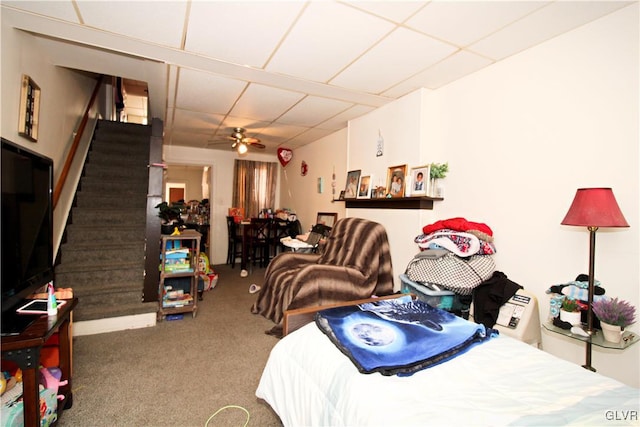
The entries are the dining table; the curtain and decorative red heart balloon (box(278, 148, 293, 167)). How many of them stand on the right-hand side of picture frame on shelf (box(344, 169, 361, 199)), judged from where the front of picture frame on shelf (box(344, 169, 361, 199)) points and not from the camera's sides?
3

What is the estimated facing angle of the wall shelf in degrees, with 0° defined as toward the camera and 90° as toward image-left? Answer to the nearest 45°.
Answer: approximately 45°

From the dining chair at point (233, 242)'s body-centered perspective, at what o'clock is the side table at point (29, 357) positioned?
The side table is roughly at 5 o'clock from the dining chair.

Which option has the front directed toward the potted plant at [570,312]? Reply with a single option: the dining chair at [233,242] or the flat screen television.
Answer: the flat screen television

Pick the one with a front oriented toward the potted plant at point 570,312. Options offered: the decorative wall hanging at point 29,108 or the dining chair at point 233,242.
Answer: the decorative wall hanging

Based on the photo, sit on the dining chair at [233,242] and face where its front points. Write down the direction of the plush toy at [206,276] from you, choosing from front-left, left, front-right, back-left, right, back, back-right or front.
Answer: back-right

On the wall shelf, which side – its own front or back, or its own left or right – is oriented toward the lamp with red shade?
left

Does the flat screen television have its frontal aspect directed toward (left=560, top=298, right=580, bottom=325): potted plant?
yes

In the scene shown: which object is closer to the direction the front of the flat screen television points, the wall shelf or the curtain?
the wall shelf
